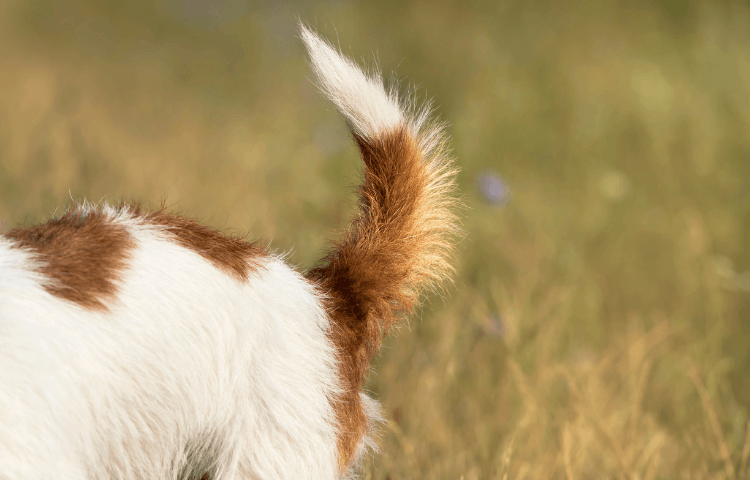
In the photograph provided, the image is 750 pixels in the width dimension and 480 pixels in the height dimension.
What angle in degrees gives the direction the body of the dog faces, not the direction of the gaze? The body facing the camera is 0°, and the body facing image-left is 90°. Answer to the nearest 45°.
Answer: approximately 90°
